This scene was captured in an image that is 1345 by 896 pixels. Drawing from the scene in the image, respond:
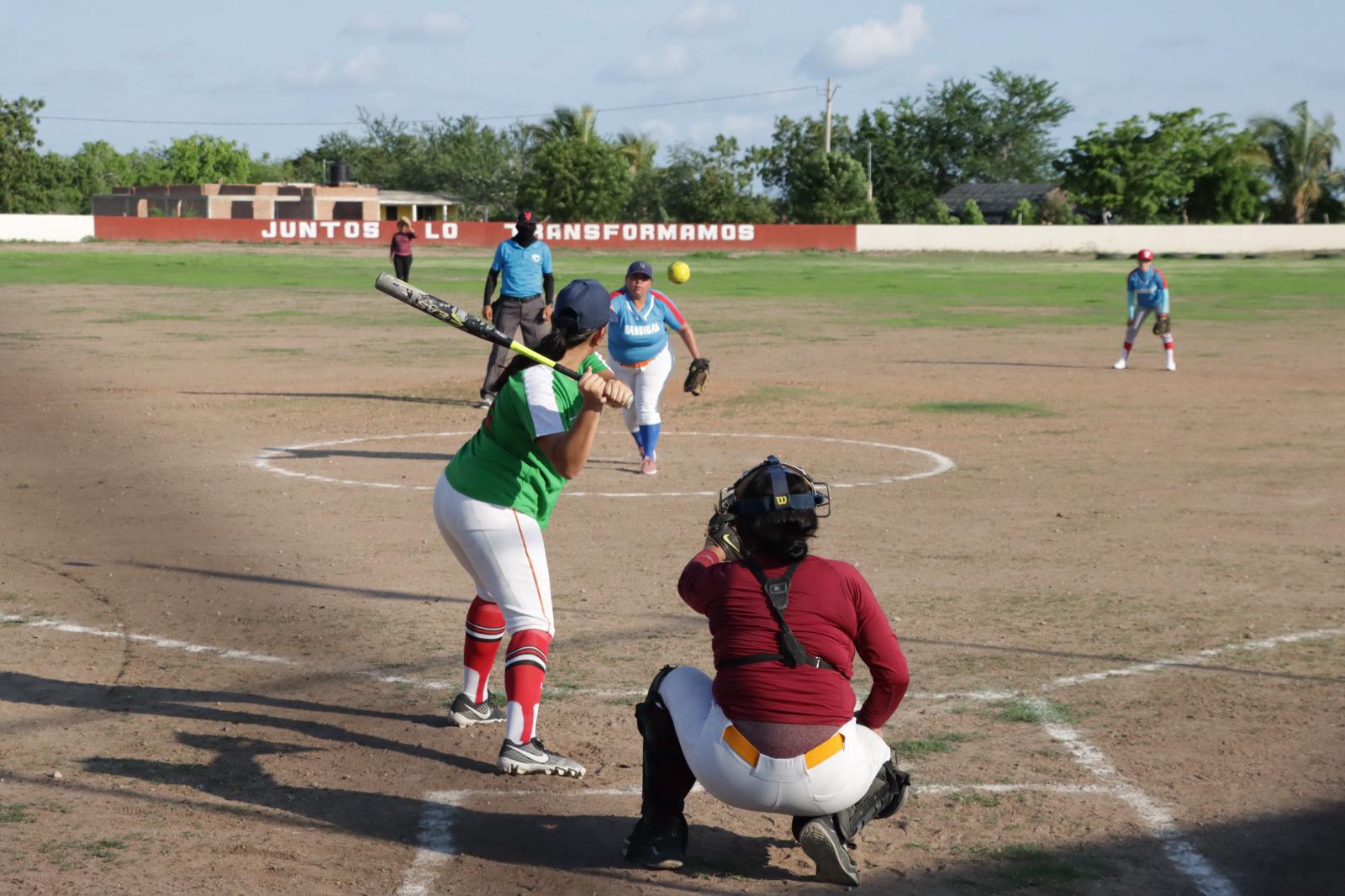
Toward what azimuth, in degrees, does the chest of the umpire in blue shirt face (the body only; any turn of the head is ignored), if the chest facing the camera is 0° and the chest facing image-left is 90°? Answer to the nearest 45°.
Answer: approximately 0°

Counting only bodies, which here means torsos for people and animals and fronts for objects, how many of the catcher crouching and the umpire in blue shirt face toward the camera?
1

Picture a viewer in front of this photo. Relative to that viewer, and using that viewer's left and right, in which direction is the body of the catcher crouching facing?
facing away from the viewer

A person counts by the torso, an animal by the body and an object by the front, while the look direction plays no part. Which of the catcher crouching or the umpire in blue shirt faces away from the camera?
the catcher crouching

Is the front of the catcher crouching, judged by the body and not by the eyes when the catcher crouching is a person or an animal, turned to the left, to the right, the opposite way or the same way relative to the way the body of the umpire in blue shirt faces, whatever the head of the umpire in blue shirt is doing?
the opposite way

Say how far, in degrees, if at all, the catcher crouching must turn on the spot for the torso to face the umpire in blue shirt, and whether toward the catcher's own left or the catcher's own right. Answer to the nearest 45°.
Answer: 0° — they already face them

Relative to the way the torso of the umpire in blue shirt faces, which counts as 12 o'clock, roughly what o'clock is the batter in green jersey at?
The batter in green jersey is roughly at 12 o'clock from the umpire in blue shirt.

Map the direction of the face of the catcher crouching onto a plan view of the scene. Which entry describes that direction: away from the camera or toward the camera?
away from the camera
